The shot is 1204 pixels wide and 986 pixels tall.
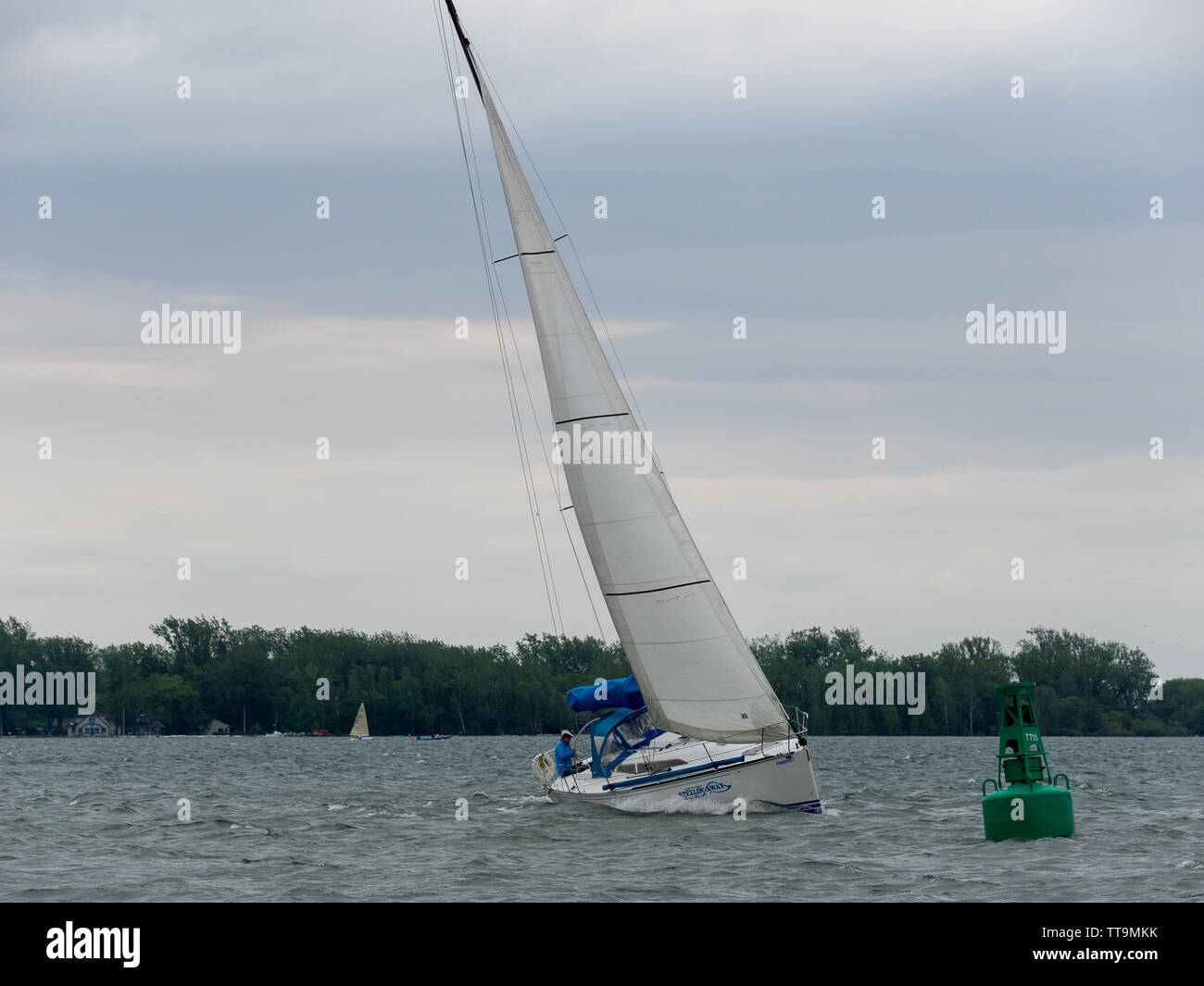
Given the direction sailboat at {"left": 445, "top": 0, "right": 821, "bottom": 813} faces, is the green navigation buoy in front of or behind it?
in front

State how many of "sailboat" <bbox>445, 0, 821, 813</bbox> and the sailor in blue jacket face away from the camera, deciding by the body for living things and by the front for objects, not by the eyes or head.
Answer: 0

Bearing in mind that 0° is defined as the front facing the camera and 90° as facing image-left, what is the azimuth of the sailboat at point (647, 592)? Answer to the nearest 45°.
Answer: approximately 315°

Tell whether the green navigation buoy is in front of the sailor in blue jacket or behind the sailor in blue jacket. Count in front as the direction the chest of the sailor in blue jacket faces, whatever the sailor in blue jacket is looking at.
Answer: in front
